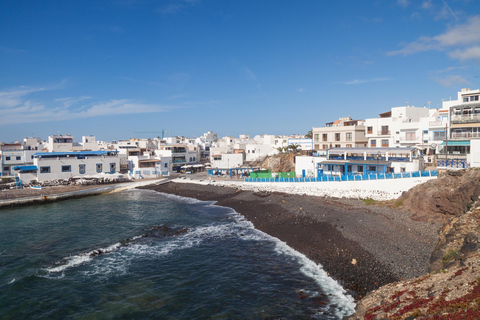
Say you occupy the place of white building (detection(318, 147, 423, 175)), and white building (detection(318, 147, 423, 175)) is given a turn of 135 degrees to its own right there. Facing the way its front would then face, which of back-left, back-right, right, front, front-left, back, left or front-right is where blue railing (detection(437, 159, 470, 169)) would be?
back

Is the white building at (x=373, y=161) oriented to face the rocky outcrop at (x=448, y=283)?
yes

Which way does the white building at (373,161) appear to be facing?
toward the camera

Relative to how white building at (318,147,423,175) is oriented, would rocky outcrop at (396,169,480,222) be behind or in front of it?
in front

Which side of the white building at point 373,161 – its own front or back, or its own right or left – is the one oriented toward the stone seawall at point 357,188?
front
